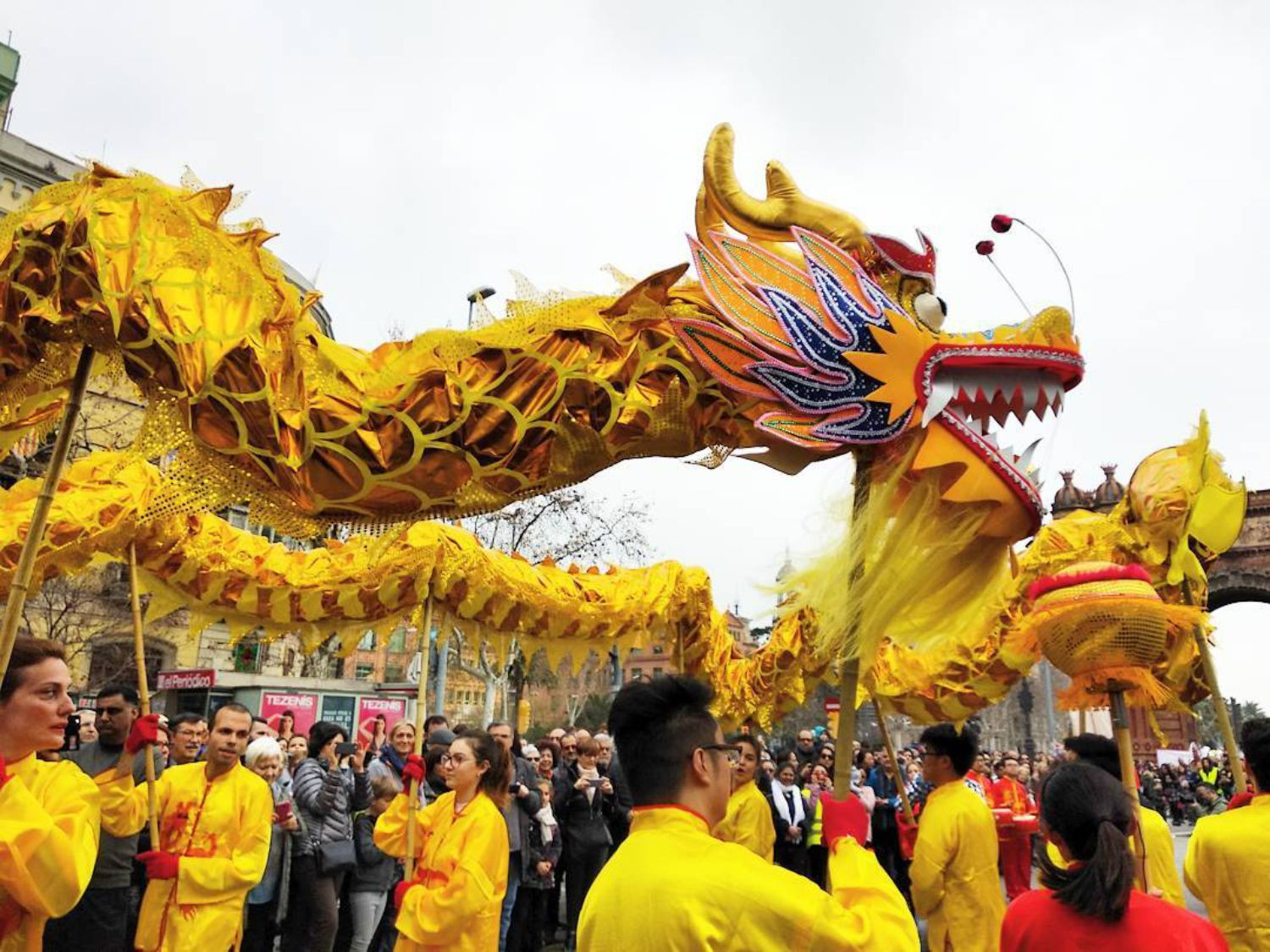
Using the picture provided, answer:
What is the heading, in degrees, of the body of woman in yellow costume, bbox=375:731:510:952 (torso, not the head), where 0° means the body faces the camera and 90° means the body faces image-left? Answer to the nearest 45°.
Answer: approximately 45°

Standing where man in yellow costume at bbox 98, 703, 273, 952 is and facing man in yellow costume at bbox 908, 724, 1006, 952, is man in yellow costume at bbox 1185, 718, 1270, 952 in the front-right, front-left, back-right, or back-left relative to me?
front-right

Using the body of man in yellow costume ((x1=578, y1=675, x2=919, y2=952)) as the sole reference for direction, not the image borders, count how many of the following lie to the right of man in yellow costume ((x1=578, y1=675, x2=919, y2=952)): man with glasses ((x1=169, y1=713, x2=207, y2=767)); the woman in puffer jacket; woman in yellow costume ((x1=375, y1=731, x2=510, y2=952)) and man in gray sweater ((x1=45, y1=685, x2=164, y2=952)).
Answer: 0

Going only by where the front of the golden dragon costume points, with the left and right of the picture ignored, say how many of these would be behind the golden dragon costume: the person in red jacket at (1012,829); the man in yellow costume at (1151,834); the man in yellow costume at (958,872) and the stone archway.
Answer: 0

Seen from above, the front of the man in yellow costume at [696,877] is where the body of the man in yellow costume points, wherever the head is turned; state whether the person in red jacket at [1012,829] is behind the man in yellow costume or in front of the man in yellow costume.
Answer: in front

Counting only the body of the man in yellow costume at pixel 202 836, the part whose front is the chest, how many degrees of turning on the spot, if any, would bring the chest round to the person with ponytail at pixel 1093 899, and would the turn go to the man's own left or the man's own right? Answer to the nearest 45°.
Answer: approximately 90° to the man's own left

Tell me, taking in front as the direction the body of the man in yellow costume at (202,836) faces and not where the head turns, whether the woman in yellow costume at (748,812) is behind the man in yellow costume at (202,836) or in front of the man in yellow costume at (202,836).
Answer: behind

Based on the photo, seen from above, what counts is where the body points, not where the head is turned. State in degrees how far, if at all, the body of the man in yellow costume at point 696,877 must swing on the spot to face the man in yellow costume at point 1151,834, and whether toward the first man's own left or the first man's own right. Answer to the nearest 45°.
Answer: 0° — they already face them

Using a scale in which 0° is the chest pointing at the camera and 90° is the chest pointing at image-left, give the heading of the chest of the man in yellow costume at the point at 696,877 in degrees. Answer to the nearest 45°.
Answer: approximately 225°

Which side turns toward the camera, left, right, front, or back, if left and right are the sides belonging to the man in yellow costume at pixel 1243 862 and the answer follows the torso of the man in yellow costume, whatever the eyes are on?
back

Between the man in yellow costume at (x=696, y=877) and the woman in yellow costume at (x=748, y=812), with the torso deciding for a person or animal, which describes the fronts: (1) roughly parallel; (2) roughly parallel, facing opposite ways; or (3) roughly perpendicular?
roughly parallel, facing opposite ways

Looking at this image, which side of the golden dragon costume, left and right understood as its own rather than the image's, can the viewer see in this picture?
right

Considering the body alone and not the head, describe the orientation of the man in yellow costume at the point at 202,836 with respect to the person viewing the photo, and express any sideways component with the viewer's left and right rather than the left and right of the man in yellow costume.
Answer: facing the viewer and to the left of the viewer

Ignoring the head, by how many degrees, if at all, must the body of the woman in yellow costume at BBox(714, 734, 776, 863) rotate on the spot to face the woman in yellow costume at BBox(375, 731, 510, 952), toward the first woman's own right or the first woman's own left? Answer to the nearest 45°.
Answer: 0° — they already face them

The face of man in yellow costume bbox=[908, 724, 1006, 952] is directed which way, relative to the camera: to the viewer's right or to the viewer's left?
to the viewer's left
